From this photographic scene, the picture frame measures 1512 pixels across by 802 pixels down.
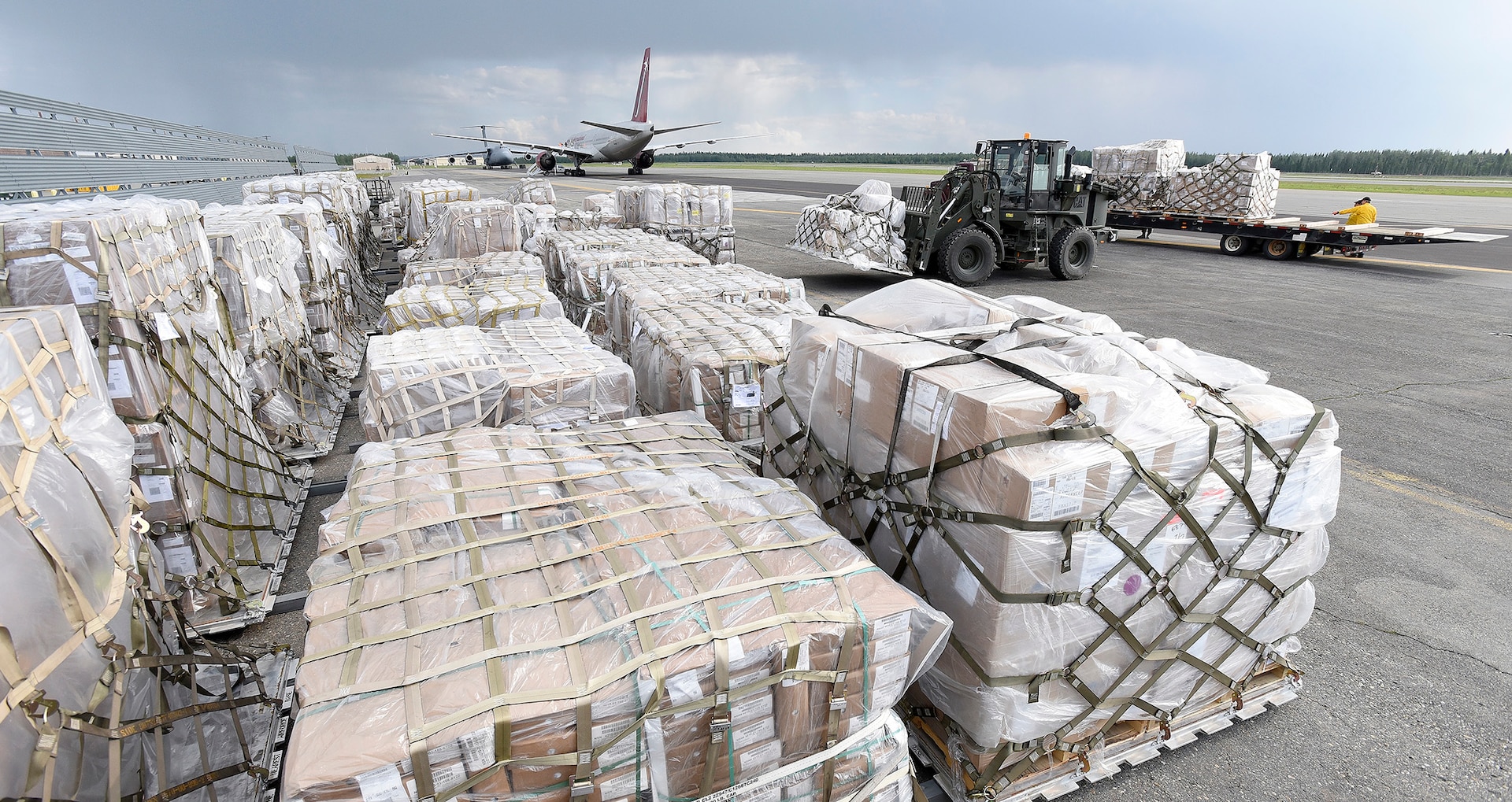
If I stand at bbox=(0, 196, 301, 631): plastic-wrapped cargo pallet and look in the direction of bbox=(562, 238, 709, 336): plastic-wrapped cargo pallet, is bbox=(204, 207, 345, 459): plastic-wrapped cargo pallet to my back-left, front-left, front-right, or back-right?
front-left

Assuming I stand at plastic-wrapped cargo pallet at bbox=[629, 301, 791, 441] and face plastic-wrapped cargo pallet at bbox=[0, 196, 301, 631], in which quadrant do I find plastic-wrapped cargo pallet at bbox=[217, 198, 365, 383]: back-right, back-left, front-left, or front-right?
front-right

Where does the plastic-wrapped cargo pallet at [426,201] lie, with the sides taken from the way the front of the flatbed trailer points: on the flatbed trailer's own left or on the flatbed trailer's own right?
on the flatbed trailer's own left
